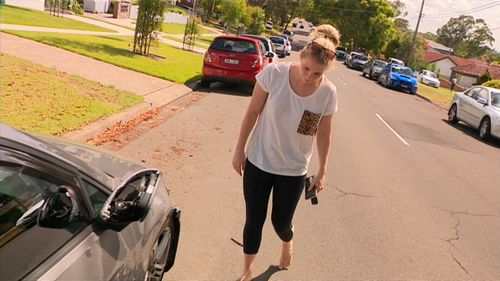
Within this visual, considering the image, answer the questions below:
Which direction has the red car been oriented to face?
away from the camera

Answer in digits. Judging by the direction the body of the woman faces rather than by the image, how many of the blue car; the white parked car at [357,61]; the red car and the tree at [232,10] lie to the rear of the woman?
4

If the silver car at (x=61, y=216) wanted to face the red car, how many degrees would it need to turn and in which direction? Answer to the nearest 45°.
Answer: approximately 45° to its left

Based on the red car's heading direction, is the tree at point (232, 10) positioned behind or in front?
in front

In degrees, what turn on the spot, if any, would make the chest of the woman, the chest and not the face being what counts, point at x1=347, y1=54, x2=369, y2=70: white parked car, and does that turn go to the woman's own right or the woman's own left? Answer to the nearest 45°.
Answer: approximately 180°

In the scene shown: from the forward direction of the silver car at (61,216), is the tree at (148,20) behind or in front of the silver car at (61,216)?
in front

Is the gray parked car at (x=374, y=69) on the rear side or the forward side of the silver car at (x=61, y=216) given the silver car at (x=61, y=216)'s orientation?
on the forward side

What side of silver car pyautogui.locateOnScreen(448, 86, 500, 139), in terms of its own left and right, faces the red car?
right

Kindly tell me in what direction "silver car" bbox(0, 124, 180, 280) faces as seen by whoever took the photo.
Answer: facing away from the viewer and to the right of the viewer

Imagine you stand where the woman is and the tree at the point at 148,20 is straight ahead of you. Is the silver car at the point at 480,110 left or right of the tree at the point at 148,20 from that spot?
right

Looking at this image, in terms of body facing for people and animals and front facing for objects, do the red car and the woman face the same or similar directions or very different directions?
very different directions

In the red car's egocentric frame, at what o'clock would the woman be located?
The woman is roughly at 6 o'clock from the red car.

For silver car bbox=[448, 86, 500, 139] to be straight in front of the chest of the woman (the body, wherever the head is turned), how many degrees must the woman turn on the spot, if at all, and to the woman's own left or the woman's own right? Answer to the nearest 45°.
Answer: approximately 135° to the woman's own left

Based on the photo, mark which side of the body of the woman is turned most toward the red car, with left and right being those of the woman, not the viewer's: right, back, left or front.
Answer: back
